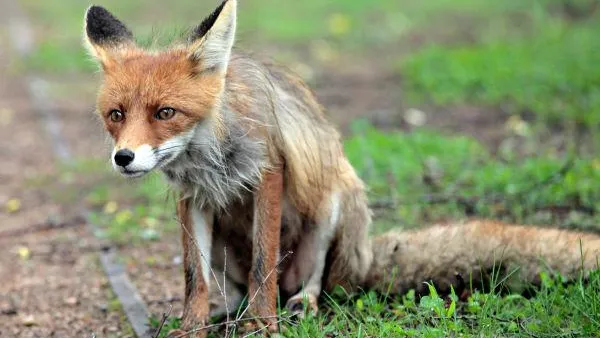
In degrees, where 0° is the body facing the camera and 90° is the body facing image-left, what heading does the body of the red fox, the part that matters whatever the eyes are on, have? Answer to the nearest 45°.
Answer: approximately 45°

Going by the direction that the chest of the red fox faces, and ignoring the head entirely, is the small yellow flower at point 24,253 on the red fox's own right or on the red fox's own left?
on the red fox's own right

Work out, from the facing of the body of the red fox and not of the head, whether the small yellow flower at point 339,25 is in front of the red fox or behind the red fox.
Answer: behind

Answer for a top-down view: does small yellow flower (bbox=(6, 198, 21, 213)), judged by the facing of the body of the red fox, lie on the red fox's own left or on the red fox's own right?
on the red fox's own right

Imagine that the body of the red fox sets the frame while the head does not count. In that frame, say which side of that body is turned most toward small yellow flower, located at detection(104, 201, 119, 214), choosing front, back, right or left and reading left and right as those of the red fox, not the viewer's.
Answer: right
